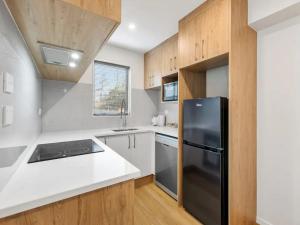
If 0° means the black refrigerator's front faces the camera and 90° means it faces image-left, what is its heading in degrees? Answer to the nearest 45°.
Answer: approximately 45°

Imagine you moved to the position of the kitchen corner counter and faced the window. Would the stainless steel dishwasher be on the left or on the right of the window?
right

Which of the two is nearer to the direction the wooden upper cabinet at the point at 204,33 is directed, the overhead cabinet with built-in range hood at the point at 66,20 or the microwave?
the overhead cabinet with built-in range hood

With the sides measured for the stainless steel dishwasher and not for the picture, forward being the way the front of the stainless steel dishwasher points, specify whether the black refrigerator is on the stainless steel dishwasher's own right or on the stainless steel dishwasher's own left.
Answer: on the stainless steel dishwasher's own left
